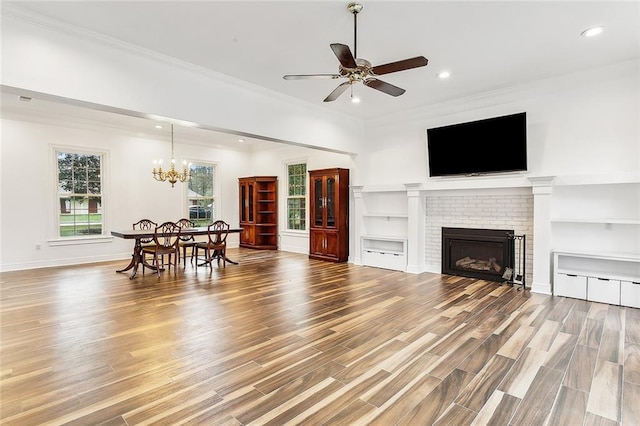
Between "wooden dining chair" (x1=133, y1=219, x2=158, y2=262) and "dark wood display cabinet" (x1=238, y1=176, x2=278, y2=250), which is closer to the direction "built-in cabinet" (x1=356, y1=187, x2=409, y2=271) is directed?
the wooden dining chair

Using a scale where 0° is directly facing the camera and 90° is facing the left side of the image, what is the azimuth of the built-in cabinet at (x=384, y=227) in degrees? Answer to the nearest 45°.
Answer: approximately 45°

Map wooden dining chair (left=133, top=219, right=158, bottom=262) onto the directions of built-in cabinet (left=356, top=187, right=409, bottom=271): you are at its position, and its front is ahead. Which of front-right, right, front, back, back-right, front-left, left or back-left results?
front-right

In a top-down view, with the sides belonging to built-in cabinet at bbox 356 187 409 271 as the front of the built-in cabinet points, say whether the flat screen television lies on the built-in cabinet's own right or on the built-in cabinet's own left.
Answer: on the built-in cabinet's own left

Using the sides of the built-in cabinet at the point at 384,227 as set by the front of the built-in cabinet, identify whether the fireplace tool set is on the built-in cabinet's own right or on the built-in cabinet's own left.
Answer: on the built-in cabinet's own left

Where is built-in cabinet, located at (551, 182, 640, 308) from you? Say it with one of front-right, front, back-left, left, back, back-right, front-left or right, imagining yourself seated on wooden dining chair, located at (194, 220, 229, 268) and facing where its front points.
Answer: back

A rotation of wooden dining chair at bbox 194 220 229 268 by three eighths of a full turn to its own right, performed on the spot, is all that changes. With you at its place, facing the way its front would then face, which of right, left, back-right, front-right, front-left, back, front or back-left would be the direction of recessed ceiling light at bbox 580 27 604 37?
front-right

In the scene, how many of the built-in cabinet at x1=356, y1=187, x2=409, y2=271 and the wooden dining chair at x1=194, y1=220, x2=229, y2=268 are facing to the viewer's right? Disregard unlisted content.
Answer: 0

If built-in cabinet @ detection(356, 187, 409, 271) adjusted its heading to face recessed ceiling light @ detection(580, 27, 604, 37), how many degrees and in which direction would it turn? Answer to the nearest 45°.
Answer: approximately 90° to its left

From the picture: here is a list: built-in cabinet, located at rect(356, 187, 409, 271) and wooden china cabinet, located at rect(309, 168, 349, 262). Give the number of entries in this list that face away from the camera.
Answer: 0

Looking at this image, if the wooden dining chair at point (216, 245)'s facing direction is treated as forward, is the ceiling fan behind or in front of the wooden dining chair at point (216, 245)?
behind

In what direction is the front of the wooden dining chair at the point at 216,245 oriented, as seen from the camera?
facing away from the viewer and to the left of the viewer

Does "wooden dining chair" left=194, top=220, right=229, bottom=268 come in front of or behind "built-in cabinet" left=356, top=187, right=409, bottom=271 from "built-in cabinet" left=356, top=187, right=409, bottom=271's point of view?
in front

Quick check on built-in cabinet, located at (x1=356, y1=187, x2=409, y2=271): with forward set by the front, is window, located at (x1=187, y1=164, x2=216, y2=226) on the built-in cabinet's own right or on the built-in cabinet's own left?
on the built-in cabinet's own right

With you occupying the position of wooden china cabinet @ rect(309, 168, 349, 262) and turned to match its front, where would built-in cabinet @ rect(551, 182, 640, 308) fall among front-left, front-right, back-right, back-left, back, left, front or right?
left

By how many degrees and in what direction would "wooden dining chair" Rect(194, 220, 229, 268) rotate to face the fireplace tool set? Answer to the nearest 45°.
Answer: approximately 180°

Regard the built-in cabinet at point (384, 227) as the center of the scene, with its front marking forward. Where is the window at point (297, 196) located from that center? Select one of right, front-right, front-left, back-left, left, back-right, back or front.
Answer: right
